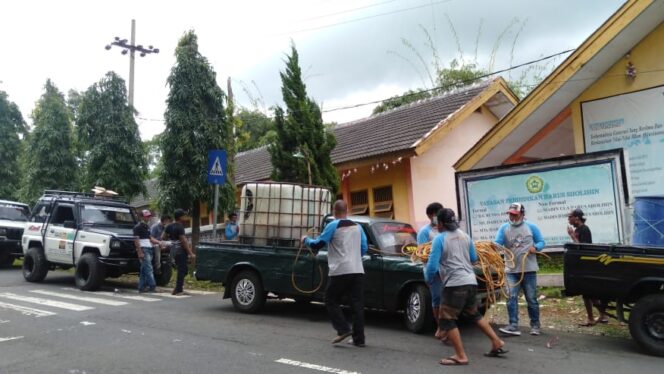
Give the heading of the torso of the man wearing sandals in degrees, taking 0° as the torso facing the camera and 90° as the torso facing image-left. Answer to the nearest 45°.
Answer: approximately 135°

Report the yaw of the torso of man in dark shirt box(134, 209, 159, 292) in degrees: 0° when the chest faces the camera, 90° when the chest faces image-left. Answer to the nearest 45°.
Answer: approximately 315°

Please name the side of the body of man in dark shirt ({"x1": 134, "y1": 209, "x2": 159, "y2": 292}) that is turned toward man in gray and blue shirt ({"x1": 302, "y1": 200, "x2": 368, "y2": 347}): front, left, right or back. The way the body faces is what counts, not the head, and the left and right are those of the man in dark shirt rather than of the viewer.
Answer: front

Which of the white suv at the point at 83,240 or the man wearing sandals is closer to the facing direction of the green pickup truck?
the man wearing sandals

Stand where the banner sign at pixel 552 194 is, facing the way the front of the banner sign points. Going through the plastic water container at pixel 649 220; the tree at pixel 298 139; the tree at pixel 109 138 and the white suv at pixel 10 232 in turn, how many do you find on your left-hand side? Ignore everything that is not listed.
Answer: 1

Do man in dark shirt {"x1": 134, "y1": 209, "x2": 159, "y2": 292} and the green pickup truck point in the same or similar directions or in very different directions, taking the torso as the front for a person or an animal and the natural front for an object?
same or similar directions

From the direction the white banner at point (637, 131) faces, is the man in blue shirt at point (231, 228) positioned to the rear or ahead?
ahead

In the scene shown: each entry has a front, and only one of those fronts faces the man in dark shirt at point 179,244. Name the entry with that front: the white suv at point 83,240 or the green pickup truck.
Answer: the white suv

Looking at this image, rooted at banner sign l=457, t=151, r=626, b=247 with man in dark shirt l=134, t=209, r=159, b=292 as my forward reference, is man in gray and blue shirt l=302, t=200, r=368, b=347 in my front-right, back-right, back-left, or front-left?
front-left

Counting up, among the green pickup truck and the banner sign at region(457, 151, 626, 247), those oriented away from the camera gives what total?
0

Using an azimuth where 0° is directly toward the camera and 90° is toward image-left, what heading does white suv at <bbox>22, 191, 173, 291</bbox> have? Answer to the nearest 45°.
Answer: approximately 315°
